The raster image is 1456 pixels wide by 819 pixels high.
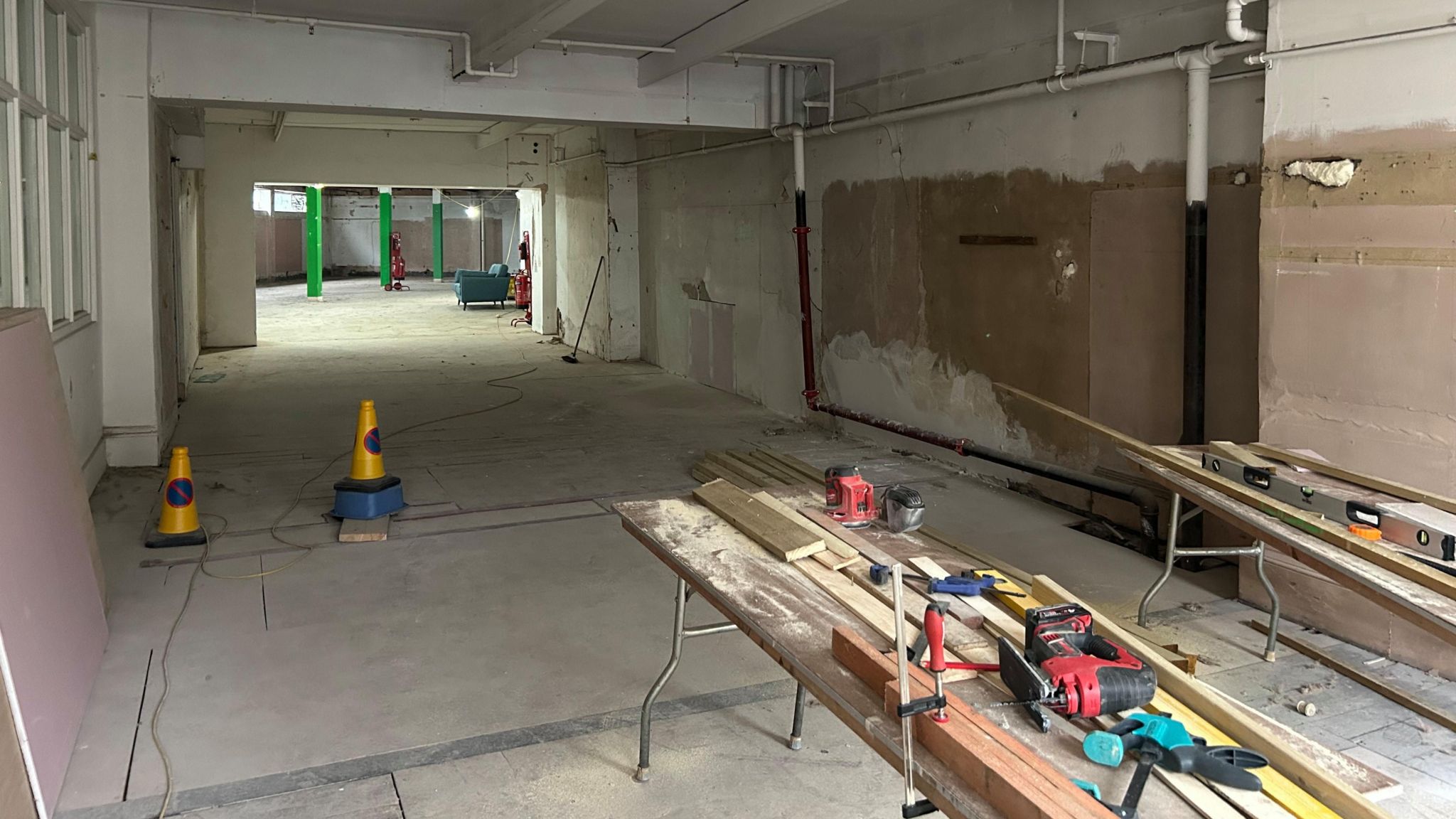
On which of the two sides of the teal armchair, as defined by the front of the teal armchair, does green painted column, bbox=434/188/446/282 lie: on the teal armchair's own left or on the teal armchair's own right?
on the teal armchair's own right

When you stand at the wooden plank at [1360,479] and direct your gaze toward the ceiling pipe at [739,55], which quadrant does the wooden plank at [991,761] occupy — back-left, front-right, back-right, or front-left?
back-left
